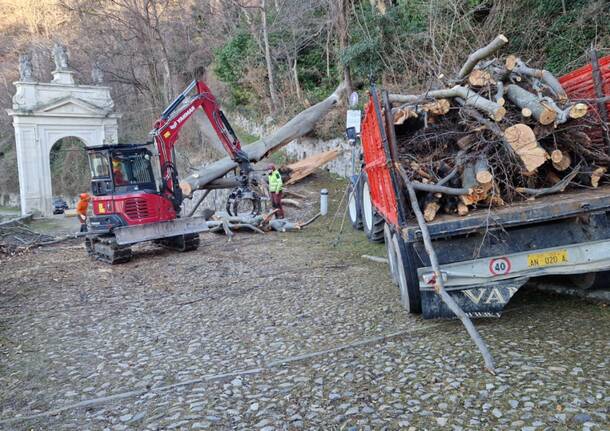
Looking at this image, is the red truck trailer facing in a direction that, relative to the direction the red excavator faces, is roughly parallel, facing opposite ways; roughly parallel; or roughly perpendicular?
roughly perpendicular

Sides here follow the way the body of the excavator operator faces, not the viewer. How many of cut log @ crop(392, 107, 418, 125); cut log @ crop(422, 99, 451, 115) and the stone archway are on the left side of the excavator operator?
1

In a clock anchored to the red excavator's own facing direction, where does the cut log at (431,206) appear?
The cut log is roughly at 2 o'clock from the red excavator.

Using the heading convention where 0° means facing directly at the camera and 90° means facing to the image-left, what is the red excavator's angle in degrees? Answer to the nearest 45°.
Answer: approximately 270°

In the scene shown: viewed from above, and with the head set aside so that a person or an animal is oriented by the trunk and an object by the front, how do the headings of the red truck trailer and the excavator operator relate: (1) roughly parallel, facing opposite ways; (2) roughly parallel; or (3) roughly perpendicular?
roughly perpendicular

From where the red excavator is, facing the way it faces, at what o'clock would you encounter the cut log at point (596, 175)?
The cut log is roughly at 2 o'clock from the red excavator.

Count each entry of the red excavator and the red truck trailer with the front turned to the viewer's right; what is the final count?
1

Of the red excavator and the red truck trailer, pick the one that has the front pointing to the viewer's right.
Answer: the red excavator

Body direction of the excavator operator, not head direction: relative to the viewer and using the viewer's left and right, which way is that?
facing to the right of the viewer

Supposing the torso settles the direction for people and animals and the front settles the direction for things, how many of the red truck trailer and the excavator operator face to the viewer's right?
1

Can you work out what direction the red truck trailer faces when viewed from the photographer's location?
facing away from the viewer and to the left of the viewer

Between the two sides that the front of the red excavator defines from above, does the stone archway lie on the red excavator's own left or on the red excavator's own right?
on the red excavator's own left
